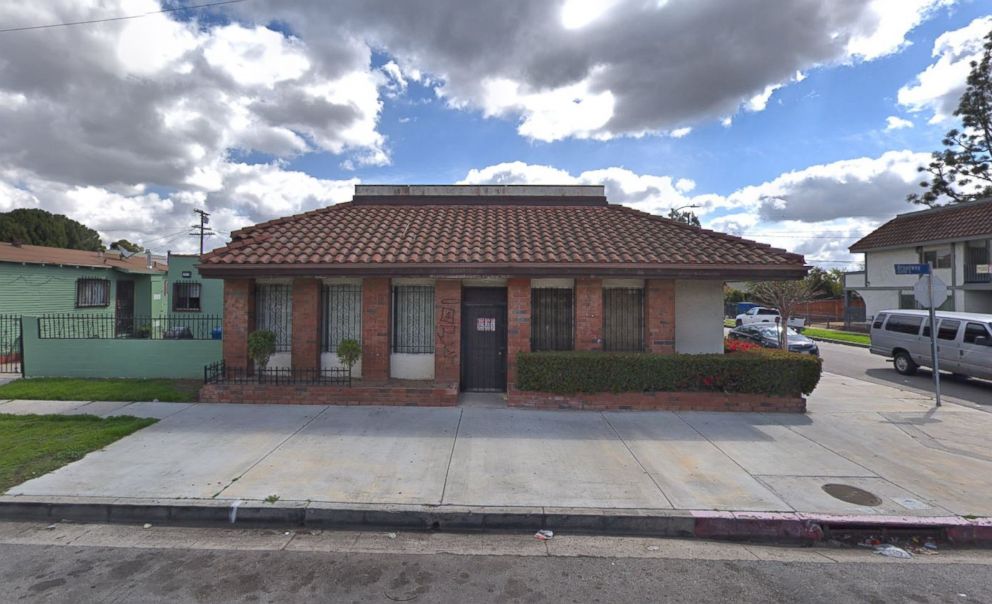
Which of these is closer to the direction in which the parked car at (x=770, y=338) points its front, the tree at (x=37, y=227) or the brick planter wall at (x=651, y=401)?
the brick planter wall

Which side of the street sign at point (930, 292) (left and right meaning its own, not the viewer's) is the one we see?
back

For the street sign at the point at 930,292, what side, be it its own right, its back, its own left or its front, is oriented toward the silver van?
front

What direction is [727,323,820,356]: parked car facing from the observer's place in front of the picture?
facing the viewer and to the right of the viewer

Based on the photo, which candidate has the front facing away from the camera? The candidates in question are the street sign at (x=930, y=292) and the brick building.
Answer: the street sign

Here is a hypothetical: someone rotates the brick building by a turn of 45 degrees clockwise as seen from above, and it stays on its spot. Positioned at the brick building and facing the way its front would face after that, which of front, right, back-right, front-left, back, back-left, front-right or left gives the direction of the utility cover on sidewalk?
left

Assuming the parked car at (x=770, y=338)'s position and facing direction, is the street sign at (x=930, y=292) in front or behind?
in front

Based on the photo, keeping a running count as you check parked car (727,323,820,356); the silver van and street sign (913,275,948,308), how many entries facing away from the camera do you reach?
1

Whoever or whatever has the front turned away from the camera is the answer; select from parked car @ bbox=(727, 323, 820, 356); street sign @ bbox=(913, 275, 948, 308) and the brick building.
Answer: the street sign

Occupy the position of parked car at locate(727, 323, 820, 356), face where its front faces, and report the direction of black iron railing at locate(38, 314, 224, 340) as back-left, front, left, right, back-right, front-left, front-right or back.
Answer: right

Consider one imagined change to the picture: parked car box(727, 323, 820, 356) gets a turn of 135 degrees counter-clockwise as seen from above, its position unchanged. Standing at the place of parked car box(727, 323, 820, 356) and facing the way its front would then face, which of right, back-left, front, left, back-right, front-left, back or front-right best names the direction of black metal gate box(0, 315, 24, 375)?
back-left

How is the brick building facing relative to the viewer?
toward the camera
